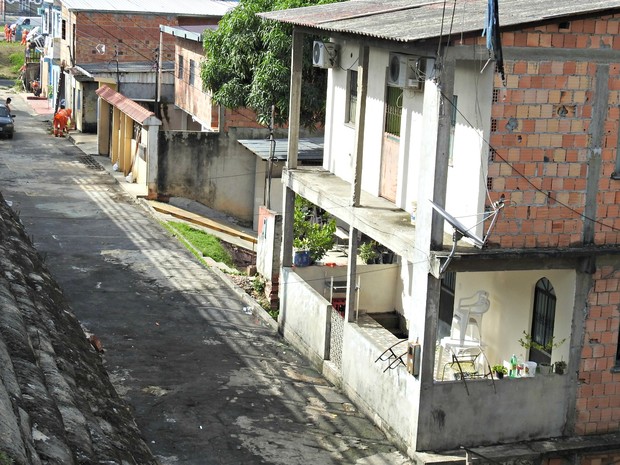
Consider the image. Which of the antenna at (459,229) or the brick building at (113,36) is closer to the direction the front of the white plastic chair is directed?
the antenna

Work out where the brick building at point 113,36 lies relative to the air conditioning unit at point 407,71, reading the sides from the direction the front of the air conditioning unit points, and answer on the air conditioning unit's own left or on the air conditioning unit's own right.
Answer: on the air conditioning unit's own right

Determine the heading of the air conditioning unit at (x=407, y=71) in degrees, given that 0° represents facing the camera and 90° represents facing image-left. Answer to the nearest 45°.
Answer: approximately 45°

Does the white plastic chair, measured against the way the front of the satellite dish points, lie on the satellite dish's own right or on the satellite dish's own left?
on the satellite dish's own left

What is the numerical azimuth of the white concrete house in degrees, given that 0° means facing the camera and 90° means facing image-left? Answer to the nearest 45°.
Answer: approximately 45°

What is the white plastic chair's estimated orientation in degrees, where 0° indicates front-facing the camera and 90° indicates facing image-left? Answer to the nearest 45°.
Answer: approximately 45°
